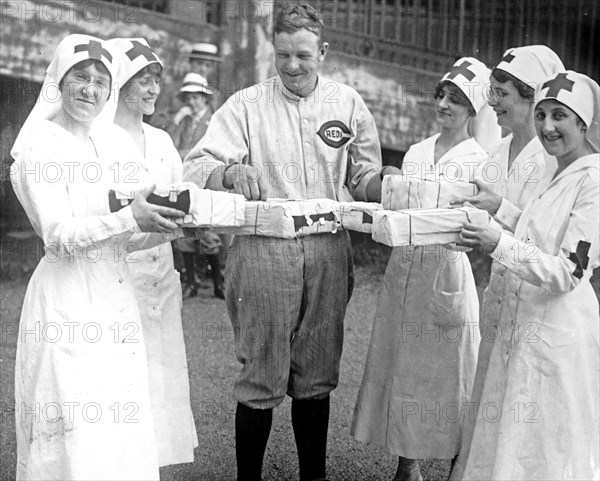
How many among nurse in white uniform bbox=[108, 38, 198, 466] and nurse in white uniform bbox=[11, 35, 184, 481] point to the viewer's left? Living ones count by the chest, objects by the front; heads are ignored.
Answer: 0

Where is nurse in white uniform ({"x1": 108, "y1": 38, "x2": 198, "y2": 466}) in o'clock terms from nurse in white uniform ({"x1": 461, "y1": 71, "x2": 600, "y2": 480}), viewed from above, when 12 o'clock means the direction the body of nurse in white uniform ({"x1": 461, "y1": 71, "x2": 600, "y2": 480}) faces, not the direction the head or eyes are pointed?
nurse in white uniform ({"x1": 108, "y1": 38, "x2": 198, "y2": 466}) is roughly at 2 o'clock from nurse in white uniform ({"x1": 461, "y1": 71, "x2": 600, "y2": 480}).

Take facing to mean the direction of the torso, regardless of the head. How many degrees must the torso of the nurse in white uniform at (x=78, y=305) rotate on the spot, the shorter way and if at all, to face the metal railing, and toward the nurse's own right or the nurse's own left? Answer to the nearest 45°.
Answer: approximately 90° to the nurse's own left

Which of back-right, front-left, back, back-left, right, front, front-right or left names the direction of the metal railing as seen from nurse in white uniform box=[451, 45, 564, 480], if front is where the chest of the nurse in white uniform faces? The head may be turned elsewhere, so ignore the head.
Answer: back-right

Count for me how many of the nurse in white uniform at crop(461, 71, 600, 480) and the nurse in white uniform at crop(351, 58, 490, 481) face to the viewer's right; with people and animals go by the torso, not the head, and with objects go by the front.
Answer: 0

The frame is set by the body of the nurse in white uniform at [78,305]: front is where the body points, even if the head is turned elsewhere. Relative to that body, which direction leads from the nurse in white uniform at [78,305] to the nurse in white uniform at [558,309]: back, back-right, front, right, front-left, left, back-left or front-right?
front-left

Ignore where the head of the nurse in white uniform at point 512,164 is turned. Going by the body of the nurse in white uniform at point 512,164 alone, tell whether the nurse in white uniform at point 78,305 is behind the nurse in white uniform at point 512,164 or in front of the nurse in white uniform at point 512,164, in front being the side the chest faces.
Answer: in front

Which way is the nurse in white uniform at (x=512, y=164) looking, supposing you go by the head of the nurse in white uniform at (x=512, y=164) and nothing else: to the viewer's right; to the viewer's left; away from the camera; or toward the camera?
to the viewer's left

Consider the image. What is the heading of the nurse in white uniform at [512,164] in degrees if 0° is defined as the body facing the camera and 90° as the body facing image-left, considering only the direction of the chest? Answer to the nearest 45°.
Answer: approximately 45°

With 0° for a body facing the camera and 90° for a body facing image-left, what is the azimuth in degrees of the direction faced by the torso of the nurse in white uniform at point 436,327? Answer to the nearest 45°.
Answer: approximately 45°

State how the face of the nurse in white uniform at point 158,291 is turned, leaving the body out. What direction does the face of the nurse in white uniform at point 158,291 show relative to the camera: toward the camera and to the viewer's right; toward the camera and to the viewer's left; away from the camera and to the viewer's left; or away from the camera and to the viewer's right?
toward the camera and to the viewer's right
